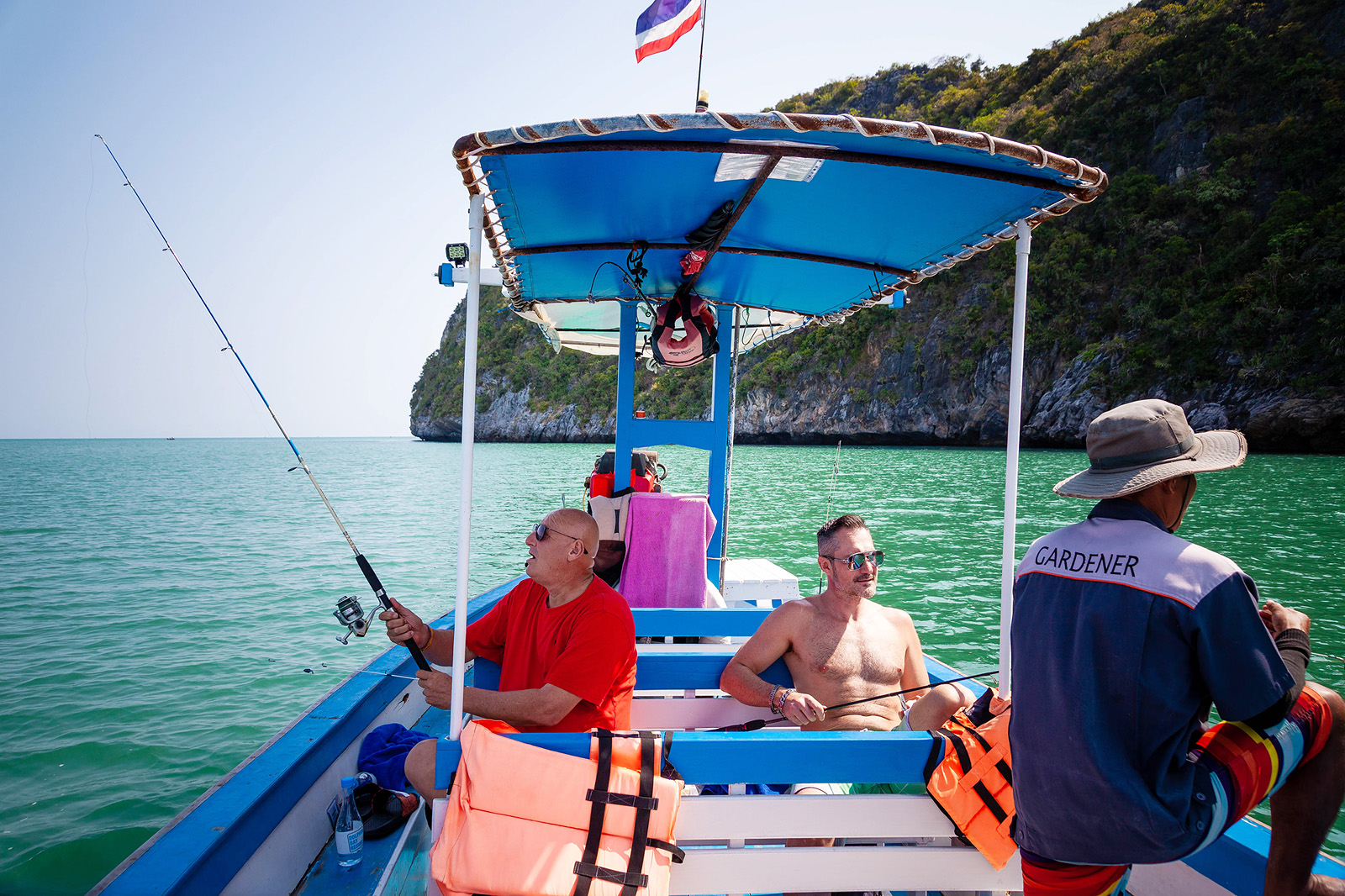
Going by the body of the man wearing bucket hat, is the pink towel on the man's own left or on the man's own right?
on the man's own left

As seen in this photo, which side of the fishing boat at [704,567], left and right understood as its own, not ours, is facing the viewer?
front

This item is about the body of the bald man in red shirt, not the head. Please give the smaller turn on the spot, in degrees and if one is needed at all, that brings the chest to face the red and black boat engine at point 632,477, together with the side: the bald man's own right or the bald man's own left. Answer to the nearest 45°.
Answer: approximately 135° to the bald man's own right

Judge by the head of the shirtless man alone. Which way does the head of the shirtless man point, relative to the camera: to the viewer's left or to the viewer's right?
to the viewer's right

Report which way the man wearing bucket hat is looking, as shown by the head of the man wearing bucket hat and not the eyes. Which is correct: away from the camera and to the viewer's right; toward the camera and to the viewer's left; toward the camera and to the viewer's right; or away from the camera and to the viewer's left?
away from the camera and to the viewer's right

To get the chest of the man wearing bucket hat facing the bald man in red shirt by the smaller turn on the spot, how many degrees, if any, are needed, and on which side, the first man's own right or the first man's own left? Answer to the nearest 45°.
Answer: approximately 135° to the first man's own left

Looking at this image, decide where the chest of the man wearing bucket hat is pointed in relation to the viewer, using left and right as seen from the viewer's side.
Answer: facing away from the viewer and to the right of the viewer

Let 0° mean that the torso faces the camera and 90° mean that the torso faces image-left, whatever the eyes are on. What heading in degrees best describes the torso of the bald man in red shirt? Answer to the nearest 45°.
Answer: approximately 45°
